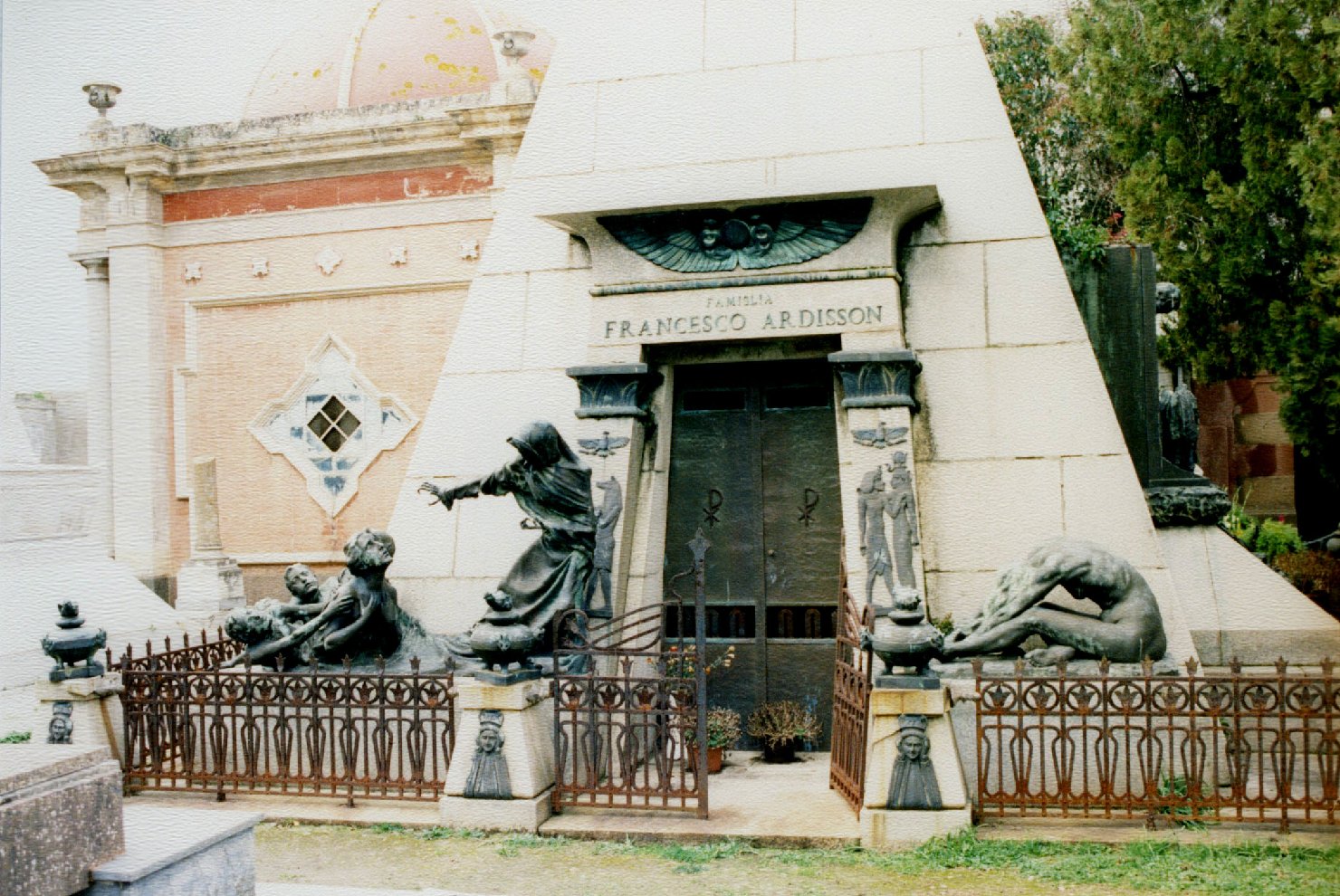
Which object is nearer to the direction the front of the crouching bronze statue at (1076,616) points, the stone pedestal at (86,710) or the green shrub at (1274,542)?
the stone pedestal

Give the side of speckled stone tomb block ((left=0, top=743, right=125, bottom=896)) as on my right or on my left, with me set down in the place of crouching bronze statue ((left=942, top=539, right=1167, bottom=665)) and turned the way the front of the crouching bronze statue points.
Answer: on my left

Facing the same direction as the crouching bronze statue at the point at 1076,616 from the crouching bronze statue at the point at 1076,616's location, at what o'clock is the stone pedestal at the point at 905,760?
The stone pedestal is roughly at 10 o'clock from the crouching bronze statue.

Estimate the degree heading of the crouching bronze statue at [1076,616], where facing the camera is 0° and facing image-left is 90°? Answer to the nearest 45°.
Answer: approximately 90°

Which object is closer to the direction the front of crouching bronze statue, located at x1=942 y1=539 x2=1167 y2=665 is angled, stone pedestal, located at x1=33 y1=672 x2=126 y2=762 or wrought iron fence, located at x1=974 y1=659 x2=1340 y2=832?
the stone pedestal

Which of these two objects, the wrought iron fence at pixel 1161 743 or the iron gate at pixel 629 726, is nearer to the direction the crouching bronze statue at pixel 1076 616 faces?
the iron gate

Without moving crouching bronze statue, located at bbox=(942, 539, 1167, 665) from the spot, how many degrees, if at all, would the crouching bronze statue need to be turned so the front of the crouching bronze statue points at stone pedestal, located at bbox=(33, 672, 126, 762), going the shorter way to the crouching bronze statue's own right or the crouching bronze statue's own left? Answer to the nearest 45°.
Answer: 0° — it already faces it

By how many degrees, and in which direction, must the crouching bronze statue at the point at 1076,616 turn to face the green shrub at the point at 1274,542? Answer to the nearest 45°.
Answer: approximately 90° to its right

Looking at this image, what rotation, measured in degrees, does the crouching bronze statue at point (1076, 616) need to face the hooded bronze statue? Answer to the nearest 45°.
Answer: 0° — it already faces it
